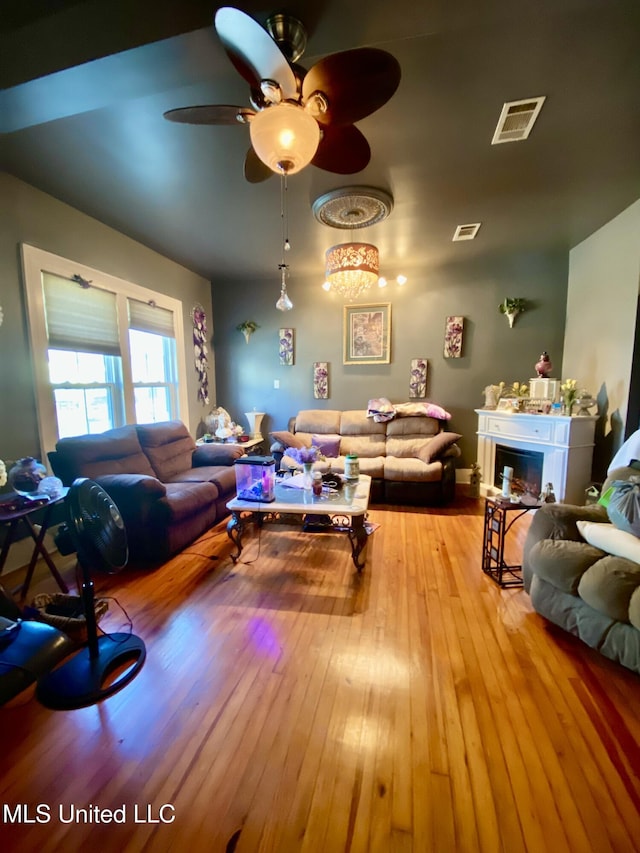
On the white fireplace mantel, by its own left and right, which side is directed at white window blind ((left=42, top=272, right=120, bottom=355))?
front

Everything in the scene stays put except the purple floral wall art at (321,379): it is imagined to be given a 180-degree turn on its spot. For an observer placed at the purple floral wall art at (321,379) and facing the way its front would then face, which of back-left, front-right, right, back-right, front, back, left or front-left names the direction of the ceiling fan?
back

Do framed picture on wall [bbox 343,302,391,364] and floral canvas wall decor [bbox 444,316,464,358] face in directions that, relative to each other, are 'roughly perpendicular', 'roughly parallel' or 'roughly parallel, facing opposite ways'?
roughly parallel

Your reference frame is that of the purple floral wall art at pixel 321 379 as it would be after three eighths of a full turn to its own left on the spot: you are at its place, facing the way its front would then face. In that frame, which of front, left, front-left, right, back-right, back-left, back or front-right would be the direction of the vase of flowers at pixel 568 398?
right

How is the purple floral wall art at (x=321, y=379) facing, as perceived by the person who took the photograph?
facing the viewer

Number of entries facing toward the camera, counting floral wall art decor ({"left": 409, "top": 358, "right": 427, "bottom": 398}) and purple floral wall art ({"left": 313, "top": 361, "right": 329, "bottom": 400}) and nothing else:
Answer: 2

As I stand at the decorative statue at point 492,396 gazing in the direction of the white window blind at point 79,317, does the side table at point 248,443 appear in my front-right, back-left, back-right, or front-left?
front-right

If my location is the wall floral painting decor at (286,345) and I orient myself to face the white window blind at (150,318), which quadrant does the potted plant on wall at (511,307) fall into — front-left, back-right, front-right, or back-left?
back-left

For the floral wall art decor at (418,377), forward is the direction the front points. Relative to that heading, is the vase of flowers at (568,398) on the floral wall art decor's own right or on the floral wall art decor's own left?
on the floral wall art decor's own left

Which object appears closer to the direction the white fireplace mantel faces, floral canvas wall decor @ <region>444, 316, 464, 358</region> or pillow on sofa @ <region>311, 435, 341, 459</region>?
the pillow on sofa

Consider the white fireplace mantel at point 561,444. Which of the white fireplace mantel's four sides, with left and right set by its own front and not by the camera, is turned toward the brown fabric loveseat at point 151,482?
front

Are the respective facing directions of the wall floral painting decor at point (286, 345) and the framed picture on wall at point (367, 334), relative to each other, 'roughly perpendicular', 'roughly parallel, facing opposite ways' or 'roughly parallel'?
roughly parallel

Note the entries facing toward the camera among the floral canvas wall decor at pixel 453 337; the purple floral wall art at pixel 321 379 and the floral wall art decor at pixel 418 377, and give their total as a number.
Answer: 3
